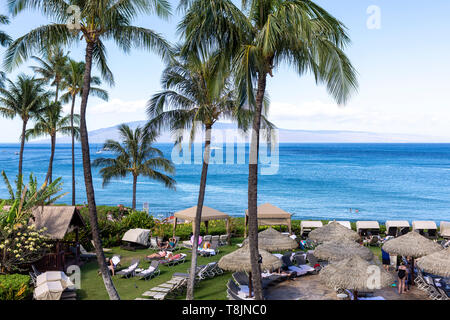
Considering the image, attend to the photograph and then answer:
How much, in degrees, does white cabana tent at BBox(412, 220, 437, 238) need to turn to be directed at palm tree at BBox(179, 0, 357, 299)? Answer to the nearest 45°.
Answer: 0° — it already faces it

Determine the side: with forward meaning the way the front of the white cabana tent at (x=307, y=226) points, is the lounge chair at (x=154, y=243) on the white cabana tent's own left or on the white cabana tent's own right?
on the white cabana tent's own right

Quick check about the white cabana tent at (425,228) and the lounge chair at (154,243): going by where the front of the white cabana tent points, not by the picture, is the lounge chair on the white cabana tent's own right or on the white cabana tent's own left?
on the white cabana tent's own right

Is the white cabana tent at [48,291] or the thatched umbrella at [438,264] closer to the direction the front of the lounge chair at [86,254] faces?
the thatched umbrella

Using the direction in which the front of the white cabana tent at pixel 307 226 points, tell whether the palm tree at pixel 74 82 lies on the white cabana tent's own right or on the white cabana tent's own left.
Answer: on the white cabana tent's own right
